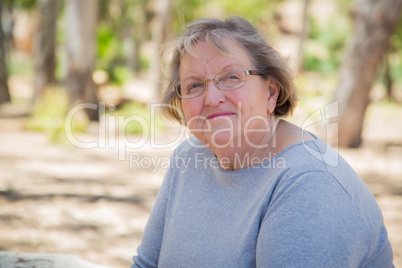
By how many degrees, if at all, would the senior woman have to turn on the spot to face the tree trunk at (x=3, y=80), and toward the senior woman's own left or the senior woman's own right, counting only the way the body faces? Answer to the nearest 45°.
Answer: approximately 90° to the senior woman's own right

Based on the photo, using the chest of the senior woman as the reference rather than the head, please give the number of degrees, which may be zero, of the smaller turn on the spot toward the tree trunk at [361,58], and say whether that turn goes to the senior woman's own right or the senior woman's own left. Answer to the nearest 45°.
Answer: approximately 135° to the senior woman's own right

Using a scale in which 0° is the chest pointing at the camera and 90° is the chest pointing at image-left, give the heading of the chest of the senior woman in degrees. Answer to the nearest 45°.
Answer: approximately 45°

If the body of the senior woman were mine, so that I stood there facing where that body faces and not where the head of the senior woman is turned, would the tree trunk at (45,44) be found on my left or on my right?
on my right

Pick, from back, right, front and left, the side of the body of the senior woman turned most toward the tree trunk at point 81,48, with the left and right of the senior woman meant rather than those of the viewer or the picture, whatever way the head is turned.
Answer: right
